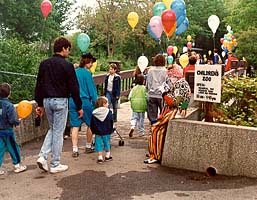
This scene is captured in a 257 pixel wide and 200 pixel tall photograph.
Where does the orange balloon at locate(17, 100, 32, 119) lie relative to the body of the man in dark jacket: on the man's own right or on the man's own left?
on the man's own left

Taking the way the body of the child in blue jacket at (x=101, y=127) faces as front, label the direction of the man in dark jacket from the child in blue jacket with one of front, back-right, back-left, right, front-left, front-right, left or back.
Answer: back-left

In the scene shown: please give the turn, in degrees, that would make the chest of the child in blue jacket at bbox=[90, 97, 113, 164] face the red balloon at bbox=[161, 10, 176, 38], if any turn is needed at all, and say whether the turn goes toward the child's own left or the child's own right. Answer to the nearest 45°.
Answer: approximately 45° to the child's own right

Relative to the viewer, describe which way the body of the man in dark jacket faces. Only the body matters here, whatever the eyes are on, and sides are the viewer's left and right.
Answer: facing away from the viewer and to the right of the viewer

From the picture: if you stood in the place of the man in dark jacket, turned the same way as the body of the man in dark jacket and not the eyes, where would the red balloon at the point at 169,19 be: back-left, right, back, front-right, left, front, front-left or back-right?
front

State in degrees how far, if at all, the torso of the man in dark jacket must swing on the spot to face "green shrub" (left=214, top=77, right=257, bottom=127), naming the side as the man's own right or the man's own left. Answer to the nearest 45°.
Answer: approximately 45° to the man's own right

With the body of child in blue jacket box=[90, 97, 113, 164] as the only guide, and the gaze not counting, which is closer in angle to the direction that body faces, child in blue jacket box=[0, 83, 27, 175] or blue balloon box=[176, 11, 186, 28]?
the blue balloon

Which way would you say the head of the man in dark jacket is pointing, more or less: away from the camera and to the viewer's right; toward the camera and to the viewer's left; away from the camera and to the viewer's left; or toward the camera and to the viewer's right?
away from the camera and to the viewer's right

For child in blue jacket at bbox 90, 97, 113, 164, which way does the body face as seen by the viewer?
away from the camera

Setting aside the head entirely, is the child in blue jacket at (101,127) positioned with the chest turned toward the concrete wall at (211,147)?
no

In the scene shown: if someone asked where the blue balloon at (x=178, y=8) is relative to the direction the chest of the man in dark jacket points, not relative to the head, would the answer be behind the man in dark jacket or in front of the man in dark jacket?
in front

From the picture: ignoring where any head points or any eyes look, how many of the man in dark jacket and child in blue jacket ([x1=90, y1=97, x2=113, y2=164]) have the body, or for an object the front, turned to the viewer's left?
0
